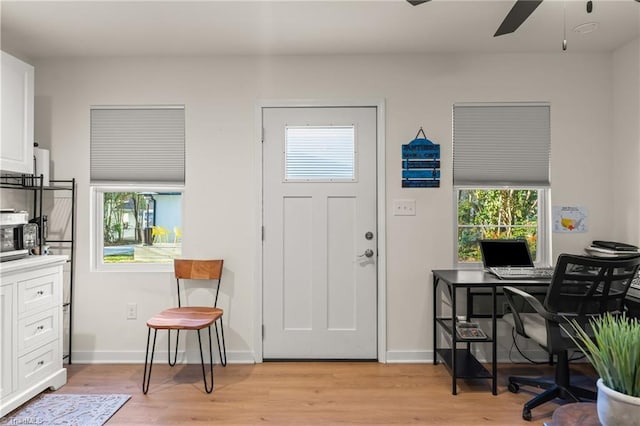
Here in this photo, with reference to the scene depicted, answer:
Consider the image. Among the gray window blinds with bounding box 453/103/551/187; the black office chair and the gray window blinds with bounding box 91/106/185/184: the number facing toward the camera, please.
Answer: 2

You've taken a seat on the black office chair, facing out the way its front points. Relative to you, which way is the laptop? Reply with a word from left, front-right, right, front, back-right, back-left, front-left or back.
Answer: front

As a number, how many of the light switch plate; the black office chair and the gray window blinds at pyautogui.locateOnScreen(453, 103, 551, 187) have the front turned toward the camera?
2

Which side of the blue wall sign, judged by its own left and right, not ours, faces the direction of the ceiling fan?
front

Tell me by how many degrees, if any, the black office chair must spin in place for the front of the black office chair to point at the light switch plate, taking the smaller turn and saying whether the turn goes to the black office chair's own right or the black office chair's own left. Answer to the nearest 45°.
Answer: approximately 45° to the black office chair's own left

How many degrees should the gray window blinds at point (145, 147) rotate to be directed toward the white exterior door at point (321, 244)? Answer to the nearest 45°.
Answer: approximately 45° to its left

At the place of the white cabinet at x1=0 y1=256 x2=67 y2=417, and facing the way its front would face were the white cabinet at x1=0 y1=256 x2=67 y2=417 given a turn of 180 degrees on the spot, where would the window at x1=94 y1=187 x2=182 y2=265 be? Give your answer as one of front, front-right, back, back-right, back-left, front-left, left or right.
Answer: right

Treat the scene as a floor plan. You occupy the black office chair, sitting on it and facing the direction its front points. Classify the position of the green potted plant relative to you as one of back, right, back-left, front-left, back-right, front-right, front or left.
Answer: back-left

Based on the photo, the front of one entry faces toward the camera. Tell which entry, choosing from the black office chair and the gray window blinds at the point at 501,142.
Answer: the gray window blinds

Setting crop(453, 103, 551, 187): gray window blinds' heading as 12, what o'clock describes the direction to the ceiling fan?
The ceiling fan is roughly at 12 o'clock from the gray window blinds.

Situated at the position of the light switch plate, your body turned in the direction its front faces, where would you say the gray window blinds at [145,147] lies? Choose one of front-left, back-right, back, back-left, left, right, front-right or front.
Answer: right

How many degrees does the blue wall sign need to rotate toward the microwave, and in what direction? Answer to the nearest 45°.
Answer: approximately 45° to its right

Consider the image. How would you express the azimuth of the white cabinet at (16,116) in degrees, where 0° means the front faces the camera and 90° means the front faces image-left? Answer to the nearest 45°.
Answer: approximately 315°

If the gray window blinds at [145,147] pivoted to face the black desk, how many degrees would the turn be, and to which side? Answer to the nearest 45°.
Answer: approximately 45° to its left

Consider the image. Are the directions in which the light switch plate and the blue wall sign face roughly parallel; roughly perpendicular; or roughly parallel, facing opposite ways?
roughly parallel

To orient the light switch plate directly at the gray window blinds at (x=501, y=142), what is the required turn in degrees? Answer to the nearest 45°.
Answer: approximately 90° to its left

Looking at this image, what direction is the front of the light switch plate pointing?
toward the camera

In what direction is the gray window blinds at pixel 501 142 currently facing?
toward the camera

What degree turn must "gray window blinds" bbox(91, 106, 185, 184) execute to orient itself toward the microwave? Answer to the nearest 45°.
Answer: approximately 45° to its right

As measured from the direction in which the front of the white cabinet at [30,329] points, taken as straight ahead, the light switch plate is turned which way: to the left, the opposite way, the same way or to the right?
to the right

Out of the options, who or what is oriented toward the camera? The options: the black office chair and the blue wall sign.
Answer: the blue wall sign

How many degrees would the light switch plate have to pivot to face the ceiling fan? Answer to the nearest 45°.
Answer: approximately 45° to its left
